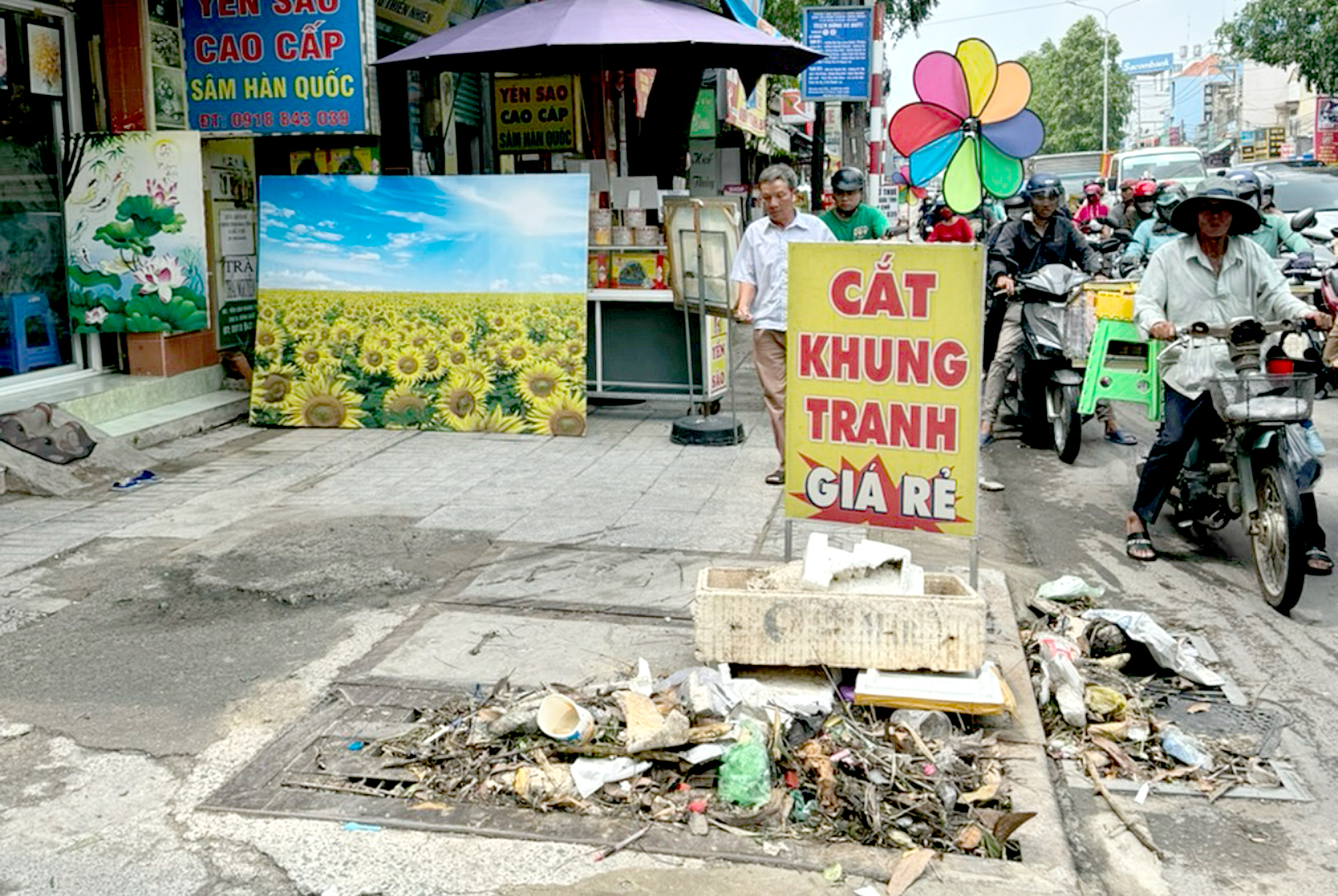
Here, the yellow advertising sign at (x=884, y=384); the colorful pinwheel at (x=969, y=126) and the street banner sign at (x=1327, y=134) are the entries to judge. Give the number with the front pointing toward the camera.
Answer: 3

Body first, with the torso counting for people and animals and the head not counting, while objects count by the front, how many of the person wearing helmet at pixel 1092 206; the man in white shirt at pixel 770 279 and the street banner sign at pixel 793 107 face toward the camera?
3

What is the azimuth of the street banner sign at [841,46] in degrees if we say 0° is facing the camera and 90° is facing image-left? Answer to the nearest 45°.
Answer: approximately 0°

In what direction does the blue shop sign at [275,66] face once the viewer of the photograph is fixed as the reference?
facing the viewer

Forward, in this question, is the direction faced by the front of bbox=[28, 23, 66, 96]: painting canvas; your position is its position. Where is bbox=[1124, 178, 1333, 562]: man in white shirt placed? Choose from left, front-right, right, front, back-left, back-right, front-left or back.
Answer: front

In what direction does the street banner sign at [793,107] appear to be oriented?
toward the camera

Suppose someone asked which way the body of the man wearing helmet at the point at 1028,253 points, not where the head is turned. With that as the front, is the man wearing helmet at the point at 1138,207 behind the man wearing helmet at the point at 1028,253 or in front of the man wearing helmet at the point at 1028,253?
behind

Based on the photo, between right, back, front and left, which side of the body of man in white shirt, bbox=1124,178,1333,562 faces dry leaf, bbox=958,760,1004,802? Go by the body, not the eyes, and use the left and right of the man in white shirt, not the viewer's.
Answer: front

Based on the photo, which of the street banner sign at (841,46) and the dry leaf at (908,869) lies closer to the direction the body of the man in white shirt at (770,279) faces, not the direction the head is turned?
the dry leaf

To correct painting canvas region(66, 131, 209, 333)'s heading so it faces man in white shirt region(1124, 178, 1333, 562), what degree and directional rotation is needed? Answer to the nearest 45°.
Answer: approximately 45° to its left

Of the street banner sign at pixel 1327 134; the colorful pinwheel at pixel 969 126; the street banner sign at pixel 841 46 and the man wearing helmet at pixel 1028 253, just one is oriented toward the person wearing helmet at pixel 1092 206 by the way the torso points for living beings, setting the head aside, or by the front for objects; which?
the street banner sign at pixel 1327 134

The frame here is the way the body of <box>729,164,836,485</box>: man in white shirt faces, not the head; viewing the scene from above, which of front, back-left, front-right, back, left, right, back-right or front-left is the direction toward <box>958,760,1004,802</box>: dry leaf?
front

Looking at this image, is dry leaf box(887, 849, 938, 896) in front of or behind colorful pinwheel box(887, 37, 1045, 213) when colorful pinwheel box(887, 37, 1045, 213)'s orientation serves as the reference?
in front

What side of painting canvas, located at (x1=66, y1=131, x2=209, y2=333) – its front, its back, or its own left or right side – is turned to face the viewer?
front
